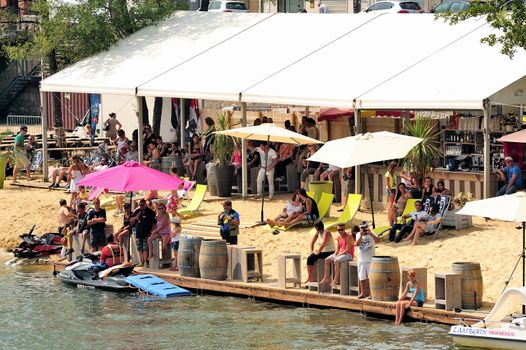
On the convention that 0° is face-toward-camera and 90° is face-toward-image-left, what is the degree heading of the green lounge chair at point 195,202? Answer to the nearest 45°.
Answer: approximately 45°

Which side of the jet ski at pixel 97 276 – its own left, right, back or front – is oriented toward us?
left

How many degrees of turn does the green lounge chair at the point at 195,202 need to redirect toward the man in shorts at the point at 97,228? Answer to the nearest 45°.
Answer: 0° — it already faces them

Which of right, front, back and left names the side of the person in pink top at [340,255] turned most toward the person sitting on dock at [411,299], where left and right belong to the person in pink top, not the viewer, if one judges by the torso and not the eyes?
left

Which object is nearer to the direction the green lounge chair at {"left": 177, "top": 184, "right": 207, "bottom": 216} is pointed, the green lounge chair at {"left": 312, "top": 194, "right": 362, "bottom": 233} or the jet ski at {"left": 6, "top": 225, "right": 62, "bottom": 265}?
the jet ski
